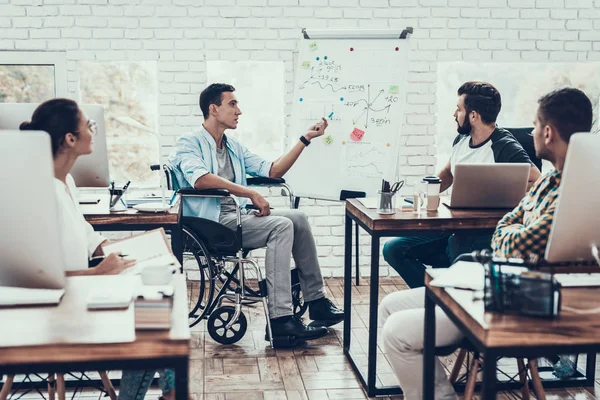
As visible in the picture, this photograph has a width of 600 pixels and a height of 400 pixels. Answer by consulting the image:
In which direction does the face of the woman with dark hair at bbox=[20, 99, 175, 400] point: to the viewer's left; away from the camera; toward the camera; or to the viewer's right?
to the viewer's right

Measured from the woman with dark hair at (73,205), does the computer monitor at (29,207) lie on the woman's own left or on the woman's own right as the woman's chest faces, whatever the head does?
on the woman's own right

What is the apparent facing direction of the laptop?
away from the camera

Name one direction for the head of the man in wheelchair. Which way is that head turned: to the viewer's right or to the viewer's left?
to the viewer's right

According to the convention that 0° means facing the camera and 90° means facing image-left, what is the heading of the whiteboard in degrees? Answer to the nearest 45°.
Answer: approximately 0°

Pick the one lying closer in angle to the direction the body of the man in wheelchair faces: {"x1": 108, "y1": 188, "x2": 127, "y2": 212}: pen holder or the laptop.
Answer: the laptop

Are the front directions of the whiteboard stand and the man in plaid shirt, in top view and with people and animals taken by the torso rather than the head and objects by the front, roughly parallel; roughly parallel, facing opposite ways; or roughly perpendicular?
roughly perpendicular

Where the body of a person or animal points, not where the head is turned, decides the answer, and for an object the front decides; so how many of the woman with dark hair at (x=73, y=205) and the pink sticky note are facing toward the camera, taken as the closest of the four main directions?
1

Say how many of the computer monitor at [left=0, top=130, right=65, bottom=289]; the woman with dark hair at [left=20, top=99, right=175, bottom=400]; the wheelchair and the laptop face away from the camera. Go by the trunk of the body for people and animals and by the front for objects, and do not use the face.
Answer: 2

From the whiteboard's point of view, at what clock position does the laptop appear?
The laptop is roughly at 11 o'clock from the whiteboard.

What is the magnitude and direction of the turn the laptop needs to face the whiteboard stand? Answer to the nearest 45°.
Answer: approximately 45° to its left

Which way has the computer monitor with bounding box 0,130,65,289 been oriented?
away from the camera

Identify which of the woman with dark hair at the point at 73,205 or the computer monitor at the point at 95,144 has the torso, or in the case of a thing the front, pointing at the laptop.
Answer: the woman with dark hair
